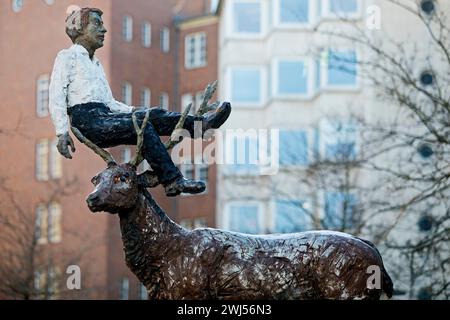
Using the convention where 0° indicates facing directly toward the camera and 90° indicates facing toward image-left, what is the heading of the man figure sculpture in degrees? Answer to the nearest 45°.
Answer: approximately 270°

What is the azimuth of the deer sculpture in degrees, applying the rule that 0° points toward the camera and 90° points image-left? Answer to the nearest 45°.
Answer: approximately 90°
